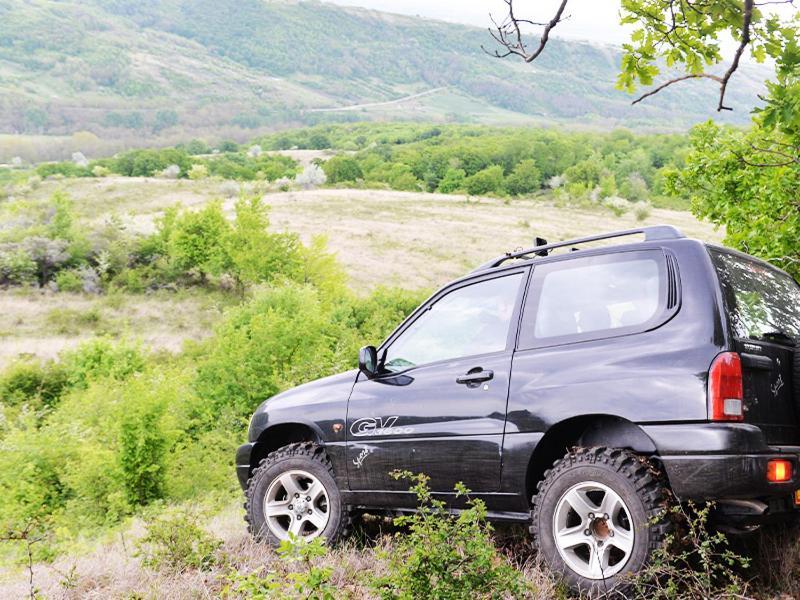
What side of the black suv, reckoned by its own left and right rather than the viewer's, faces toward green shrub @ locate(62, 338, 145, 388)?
front

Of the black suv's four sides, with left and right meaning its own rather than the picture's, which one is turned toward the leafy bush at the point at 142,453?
front

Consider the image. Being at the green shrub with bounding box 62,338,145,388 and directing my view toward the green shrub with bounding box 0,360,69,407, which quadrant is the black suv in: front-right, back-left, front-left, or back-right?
back-left

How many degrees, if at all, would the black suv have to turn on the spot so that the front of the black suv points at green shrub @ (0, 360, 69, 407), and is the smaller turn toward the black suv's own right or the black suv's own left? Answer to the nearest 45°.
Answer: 0° — it already faces it

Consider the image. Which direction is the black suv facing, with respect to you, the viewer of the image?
facing away from the viewer and to the left of the viewer
